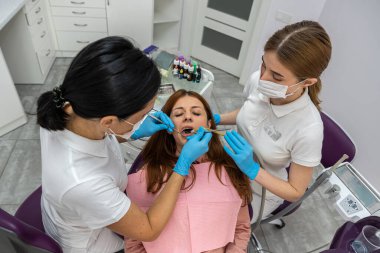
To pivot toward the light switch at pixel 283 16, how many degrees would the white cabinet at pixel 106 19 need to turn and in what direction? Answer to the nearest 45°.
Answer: approximately 45° to its left

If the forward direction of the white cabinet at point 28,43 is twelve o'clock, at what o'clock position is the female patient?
The female patient is roughly at 1 o'clock from the white cabinet.

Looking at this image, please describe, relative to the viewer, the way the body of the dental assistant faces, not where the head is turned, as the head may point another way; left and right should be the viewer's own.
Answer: facing the viewer and to the left of the viewer

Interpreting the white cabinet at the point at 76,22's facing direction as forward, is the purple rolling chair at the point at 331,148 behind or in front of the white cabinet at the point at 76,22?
in front

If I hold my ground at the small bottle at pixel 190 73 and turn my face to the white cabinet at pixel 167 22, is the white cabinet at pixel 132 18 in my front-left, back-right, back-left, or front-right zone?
front-left

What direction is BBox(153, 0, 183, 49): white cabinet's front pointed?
toward the camera

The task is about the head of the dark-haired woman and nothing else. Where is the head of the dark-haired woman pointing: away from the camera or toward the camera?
away from the camera

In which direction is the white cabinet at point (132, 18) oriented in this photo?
toward the camera

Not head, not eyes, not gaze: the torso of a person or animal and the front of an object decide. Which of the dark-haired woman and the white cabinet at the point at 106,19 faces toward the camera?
the white cabinet

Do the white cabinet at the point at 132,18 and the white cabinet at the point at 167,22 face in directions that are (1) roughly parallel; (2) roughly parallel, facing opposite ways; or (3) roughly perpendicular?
roughly parallel

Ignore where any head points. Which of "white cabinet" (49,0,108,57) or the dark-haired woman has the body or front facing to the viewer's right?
the dark-haired woman

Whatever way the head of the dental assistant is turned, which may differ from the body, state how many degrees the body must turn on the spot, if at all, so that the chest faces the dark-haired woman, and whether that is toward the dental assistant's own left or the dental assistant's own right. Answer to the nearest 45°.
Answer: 0° — they already face them

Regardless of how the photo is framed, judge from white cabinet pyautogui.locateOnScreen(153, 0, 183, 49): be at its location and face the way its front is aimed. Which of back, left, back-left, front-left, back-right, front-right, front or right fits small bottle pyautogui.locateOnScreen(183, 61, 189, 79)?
front

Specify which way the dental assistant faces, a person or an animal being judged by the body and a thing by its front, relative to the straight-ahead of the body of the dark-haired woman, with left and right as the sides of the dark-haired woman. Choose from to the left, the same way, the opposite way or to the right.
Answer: the opposite way

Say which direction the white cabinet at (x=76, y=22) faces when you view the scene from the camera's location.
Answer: facing the viewer
